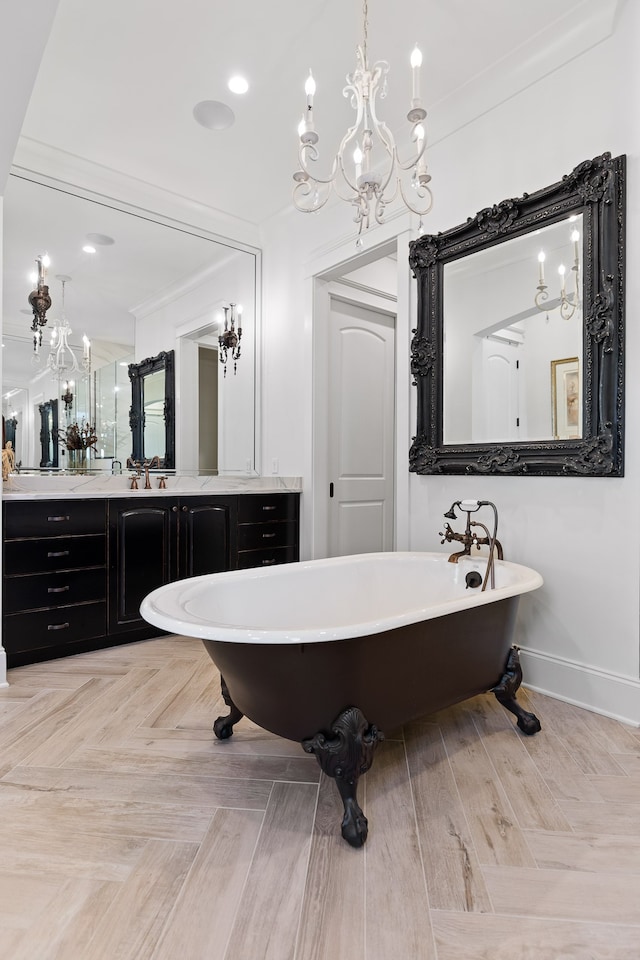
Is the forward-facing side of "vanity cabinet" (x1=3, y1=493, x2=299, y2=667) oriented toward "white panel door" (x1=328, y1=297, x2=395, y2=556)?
no

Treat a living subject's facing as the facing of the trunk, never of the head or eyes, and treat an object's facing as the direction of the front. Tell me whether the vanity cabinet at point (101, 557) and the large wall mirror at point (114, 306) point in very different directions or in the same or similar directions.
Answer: same or similar directions

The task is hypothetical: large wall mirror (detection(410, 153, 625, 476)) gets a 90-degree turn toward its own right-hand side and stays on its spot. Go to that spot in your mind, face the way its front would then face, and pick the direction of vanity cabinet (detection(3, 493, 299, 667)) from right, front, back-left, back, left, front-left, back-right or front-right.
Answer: front-left

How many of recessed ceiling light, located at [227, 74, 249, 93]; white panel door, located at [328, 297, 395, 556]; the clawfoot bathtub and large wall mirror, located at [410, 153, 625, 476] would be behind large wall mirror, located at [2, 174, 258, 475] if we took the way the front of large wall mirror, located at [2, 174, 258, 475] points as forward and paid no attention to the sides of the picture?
0

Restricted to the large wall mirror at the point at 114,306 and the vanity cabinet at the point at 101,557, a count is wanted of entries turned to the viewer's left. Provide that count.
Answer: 0

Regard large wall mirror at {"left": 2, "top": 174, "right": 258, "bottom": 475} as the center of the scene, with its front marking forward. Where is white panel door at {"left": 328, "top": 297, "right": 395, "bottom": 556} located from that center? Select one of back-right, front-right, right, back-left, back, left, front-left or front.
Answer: front-left

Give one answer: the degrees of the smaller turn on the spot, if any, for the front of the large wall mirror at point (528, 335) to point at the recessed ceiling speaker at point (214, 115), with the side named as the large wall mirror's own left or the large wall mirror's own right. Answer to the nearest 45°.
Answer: approximately 45° to the large wall mirror's own right

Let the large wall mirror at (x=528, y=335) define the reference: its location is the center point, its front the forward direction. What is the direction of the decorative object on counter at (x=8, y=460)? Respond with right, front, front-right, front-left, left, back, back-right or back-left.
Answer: front-right

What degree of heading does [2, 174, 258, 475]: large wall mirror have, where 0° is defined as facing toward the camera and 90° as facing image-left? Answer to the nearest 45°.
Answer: approximately 315°

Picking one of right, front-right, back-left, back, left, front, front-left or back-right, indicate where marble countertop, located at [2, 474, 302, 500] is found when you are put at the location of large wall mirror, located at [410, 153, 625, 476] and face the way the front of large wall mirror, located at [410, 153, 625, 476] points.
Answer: front-right

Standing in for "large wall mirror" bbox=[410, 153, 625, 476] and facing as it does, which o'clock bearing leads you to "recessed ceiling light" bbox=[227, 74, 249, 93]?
The recessed ceiling light is roughly at 1 o'clock from the large wall mirror.

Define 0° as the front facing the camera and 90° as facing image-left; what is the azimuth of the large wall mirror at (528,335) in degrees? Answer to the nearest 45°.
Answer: approximately 45°
